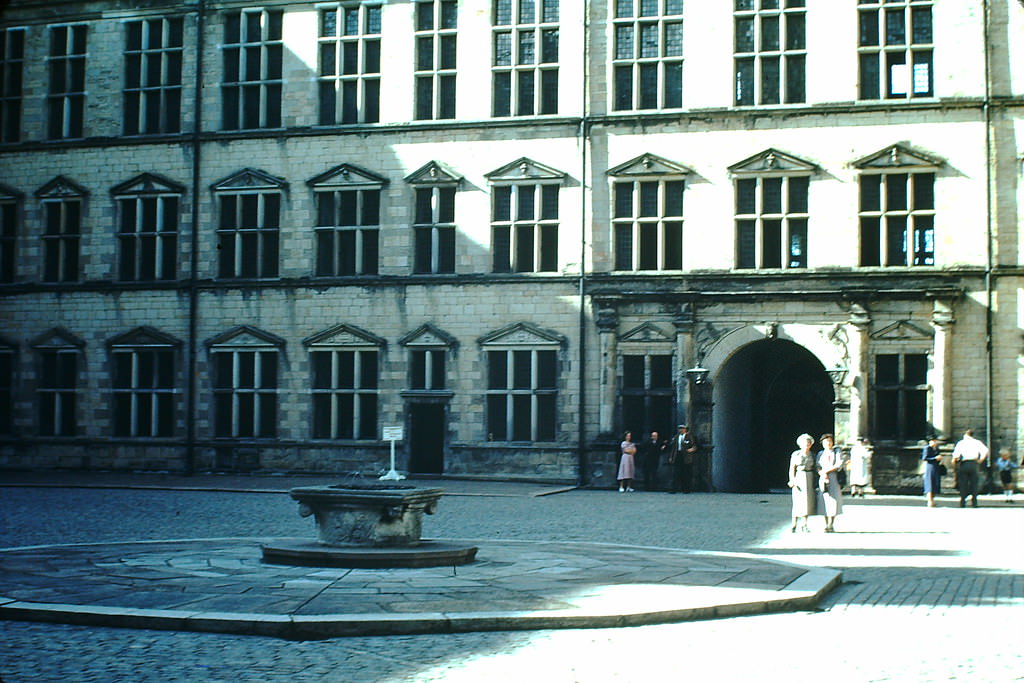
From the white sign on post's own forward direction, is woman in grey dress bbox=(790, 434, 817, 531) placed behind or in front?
in front

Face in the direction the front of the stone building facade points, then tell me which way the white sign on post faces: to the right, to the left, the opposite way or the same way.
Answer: the same way

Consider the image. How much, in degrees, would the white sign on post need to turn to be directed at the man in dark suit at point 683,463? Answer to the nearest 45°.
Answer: approximately 90° to its left

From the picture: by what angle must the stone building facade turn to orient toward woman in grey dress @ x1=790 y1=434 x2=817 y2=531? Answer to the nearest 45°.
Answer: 0° — it already faces them

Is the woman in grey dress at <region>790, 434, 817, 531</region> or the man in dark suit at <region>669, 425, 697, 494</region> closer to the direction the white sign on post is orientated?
the woman in grey dress

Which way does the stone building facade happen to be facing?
toward the camera

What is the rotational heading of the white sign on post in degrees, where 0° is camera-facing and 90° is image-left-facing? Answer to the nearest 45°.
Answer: approximately 0°
